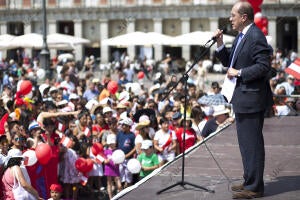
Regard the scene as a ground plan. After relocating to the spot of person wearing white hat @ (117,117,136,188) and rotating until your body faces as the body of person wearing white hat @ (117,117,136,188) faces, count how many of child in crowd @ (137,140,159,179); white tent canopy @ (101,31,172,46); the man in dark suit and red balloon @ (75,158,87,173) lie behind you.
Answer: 1

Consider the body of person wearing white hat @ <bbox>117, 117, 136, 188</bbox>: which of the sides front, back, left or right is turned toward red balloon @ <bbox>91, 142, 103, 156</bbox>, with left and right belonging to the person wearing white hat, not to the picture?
right

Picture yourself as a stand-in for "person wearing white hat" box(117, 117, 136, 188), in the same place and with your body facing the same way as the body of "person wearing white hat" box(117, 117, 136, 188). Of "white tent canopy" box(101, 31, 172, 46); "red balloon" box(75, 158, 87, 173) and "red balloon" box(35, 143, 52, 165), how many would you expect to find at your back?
1

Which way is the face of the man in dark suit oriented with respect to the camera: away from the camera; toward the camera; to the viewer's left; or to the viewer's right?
to the viewer's left

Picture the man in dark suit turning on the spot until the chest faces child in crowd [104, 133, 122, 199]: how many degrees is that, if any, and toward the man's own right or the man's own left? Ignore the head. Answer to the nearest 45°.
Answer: approximately 45° to the man's own right

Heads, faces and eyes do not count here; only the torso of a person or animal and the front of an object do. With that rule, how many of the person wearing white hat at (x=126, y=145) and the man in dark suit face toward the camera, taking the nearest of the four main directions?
1

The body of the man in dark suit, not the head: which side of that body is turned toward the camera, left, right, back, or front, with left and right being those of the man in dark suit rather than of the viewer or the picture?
left

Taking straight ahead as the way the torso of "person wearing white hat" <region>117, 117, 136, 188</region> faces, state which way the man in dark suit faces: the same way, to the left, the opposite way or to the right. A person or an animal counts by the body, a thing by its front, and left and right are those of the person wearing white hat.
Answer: to the right

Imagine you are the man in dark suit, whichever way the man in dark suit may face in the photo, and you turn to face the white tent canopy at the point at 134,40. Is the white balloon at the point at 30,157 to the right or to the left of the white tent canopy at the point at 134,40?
left

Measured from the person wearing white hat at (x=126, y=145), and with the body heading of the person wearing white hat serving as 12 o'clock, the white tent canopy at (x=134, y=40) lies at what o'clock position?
The white tent canopy is roughly at 6 o'clock from the person wearing white hat.

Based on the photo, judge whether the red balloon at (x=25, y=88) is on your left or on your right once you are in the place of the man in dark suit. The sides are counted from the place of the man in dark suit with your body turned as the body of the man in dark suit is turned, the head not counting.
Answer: on your right

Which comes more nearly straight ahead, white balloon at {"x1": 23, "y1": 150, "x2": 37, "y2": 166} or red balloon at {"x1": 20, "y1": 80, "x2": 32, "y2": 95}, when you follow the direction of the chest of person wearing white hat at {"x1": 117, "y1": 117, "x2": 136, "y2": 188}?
the white balloon

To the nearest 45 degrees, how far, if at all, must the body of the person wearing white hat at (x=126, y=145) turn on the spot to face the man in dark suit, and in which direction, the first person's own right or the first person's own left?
0° — they already face them

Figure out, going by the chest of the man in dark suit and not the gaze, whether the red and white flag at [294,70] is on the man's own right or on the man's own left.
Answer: on the man's own right
